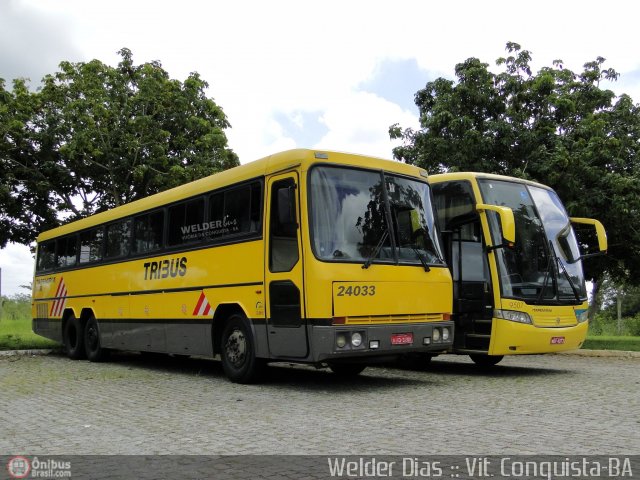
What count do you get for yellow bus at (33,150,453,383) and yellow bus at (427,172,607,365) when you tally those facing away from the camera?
0

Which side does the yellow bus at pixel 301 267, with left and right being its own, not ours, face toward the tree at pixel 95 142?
back

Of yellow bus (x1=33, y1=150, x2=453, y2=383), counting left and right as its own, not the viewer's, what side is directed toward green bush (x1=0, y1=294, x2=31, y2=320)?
back

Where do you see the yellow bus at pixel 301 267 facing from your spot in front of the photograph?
facing the viewer and to the right of the viewer

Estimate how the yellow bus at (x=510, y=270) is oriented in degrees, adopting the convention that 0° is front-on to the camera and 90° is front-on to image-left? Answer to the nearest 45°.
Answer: approximately 315°

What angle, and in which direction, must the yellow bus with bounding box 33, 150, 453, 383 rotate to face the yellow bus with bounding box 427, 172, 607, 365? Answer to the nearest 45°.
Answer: approximately 45° to its left

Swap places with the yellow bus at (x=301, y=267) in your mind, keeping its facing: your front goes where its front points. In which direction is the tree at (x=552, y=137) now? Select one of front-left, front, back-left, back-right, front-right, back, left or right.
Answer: left

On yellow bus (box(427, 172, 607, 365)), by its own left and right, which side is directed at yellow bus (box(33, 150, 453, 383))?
right
